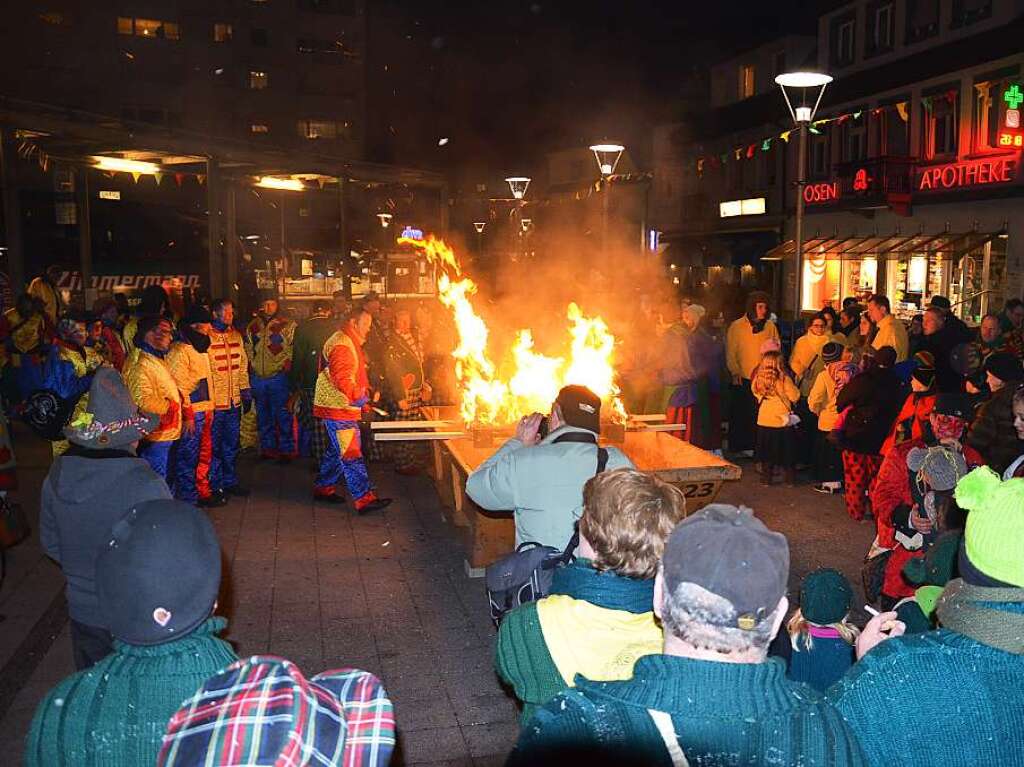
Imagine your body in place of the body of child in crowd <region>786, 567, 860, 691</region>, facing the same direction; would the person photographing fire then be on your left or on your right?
on your left

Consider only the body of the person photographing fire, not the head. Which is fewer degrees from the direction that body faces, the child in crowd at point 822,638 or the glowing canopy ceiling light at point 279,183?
the glowing canopy ceiling light

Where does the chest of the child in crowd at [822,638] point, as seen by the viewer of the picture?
away from the camera

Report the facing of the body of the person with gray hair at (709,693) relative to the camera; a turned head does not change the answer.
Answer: away from the camera

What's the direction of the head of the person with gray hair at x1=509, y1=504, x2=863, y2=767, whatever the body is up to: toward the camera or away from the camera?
away from the camera

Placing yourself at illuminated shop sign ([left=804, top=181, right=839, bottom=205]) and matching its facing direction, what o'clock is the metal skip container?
The metal skip container is roughly at 12 o'clock from the illuminated shop sign.
